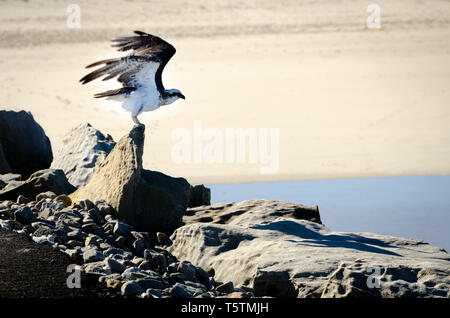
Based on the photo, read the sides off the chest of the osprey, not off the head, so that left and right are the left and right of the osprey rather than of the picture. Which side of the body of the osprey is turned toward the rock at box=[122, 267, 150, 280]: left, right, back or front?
right

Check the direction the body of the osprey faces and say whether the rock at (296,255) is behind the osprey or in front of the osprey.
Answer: in front

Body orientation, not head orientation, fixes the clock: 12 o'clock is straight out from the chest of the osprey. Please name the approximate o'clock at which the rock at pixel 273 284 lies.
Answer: The rock is roughly at 2 o'clock from the osprey.

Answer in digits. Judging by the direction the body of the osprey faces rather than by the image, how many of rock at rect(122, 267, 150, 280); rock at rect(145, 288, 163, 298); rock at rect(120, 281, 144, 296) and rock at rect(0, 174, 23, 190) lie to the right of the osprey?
3

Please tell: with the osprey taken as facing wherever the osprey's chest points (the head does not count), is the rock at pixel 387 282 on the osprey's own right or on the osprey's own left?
on the osprey's own right

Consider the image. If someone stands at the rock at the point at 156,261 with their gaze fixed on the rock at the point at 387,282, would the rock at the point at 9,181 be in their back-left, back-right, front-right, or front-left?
back-left

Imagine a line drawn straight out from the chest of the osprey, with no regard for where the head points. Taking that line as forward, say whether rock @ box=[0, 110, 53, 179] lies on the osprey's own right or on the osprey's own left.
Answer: on the osprey's own left

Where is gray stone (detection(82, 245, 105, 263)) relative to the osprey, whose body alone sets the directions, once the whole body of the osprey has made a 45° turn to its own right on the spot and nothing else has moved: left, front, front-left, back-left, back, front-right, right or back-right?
front-right

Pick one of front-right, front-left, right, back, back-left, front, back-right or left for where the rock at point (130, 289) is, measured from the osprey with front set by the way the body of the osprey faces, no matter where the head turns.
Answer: right

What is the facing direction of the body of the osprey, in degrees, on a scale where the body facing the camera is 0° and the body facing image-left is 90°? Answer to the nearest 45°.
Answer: approximately 270°
